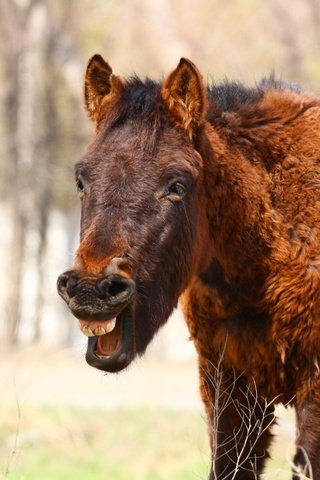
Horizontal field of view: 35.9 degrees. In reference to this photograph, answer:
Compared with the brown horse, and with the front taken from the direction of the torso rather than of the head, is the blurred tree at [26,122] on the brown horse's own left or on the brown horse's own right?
on the brown horse's own right

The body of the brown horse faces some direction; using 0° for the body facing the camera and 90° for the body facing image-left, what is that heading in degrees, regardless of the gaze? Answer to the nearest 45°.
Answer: approximately 45°
